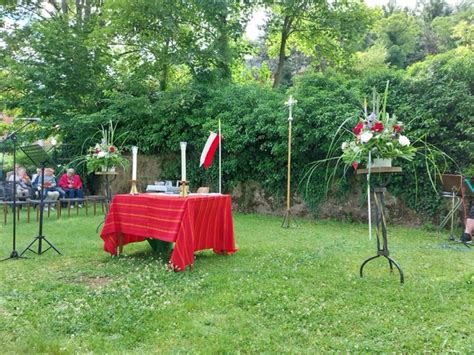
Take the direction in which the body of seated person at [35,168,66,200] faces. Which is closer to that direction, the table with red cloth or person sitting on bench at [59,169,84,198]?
the table with red cloth

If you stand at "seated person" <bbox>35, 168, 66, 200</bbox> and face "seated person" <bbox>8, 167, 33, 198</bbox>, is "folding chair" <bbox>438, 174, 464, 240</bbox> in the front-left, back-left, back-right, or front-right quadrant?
back-left

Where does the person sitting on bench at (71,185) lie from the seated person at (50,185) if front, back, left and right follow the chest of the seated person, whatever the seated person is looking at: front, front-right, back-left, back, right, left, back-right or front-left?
left

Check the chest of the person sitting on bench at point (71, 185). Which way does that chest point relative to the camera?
toward the camera

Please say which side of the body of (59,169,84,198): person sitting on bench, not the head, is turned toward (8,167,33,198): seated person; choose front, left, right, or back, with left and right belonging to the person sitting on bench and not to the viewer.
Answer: right

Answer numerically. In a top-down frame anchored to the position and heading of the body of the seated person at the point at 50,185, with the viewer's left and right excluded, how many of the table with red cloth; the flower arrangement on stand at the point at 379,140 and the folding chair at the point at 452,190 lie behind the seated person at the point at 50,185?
0

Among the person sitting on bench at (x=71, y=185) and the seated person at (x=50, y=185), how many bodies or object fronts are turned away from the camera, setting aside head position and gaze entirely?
0

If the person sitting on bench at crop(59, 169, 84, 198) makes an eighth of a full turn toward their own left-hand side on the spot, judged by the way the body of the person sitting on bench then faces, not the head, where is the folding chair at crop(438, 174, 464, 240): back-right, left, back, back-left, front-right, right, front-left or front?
front

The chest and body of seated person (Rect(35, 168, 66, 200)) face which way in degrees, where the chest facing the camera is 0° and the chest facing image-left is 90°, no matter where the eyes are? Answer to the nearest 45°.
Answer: approximately 315°
